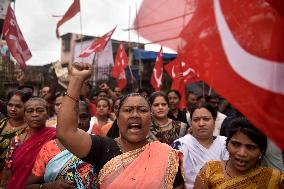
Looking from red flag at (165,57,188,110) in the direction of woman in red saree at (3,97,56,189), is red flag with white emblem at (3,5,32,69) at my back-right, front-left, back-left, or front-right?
front-right

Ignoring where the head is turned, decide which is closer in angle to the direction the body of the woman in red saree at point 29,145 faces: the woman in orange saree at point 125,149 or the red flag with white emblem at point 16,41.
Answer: the woman in orange saree

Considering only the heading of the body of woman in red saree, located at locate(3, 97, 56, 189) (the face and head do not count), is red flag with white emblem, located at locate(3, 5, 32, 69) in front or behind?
behind

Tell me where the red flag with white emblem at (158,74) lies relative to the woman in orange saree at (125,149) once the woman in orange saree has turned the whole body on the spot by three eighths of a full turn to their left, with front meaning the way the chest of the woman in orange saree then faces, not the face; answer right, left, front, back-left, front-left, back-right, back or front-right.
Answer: front-left

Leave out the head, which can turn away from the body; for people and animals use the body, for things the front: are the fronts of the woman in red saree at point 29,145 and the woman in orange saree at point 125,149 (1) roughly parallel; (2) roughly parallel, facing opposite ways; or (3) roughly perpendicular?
roughly parallel

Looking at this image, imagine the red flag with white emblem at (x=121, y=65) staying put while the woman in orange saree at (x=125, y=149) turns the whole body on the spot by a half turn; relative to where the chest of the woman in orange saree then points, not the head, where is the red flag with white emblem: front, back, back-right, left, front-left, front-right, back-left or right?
front

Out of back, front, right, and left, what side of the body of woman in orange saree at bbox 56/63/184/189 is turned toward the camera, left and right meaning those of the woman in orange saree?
front

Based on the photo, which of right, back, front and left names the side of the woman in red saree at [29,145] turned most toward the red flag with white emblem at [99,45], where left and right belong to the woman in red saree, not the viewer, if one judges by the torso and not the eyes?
back

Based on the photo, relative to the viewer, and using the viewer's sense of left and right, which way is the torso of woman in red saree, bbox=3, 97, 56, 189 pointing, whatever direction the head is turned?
facing the viewer

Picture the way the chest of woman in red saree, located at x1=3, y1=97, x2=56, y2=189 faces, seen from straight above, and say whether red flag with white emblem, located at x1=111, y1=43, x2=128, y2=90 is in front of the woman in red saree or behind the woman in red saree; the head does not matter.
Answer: behind

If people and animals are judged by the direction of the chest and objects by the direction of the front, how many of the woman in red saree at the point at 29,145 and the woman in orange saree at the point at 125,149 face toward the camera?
2

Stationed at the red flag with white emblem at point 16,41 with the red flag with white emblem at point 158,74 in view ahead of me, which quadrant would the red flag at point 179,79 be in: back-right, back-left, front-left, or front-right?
front-right
